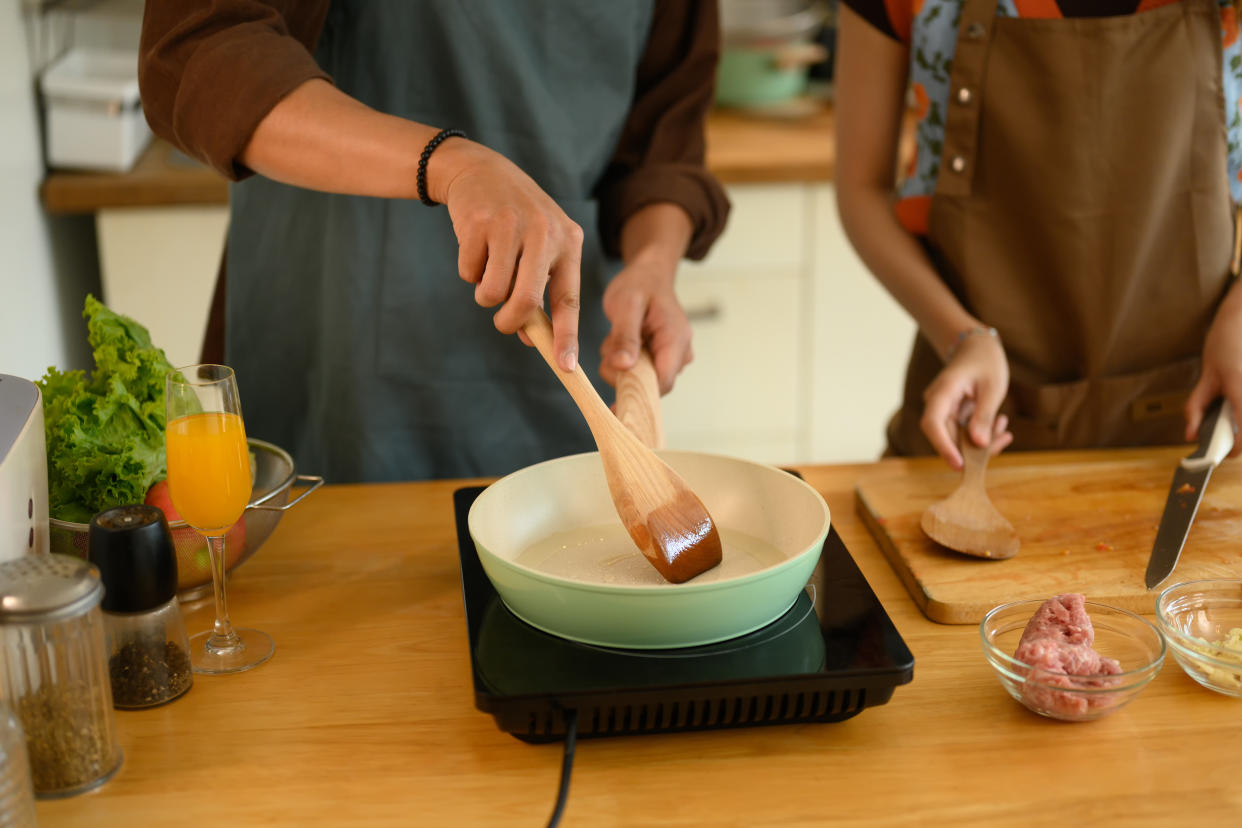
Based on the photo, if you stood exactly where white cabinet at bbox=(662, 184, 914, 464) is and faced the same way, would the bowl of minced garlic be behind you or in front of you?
in front

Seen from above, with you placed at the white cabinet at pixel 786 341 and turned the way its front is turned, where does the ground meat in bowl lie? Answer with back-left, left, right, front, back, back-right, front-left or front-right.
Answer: front

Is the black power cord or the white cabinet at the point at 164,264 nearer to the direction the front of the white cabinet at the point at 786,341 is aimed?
the black power cord

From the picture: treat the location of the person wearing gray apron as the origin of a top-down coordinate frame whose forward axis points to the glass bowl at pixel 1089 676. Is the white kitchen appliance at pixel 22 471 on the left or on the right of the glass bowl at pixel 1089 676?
right

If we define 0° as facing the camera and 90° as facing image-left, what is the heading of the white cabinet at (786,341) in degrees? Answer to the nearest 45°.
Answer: approximately 0°

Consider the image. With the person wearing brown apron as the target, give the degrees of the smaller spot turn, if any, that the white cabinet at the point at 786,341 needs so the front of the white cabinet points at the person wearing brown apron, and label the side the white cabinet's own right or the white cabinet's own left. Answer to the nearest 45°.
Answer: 0° — it already faces them

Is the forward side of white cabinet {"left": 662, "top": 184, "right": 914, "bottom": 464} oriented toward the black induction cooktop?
yes

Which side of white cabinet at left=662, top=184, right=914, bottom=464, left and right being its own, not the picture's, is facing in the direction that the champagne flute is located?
front

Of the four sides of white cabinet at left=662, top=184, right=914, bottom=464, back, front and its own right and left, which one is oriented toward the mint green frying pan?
front

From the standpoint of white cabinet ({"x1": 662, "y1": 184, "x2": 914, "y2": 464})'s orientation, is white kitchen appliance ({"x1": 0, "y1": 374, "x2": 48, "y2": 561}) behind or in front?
in front

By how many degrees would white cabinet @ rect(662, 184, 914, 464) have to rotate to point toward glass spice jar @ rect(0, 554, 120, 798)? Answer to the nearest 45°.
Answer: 0° — it already faces it
